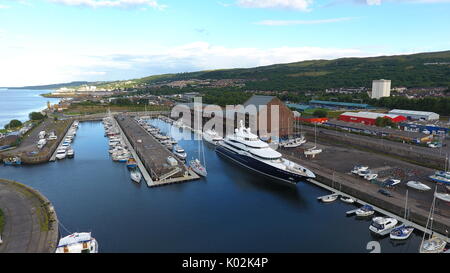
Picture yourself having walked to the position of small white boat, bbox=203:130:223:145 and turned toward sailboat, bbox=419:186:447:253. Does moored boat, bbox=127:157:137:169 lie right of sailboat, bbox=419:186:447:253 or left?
right

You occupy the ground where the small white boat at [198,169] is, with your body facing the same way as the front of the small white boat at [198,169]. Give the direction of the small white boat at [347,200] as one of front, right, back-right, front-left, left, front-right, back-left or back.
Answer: front

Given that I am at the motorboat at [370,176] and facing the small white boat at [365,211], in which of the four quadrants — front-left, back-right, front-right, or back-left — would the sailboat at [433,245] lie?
front-left

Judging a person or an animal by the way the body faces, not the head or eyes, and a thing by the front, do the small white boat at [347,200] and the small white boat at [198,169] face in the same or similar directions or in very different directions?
same or similar directions

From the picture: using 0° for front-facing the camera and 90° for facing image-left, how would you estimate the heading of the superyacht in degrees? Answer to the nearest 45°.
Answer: approximately 315°

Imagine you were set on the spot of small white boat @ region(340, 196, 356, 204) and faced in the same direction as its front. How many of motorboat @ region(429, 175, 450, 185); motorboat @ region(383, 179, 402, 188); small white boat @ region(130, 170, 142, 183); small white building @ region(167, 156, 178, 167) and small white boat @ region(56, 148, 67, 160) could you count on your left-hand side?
2

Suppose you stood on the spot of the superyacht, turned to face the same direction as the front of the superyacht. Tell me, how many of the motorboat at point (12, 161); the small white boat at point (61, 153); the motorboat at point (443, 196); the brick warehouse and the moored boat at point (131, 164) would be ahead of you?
1

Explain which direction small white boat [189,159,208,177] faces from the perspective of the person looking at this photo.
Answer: facing the viewer and to the right of the viewer

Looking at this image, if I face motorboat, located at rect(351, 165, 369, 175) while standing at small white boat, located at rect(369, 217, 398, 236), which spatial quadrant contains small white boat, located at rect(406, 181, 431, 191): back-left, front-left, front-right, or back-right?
front-right

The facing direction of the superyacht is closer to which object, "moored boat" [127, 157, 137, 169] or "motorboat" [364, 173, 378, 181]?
the motorboat

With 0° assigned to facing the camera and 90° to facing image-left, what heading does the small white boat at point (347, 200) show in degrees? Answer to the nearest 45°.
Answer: approximately 315°

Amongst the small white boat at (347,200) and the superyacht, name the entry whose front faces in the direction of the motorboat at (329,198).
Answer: the superyacht

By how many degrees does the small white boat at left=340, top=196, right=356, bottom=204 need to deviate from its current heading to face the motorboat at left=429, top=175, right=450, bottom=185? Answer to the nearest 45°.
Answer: approximately 90° to its left
